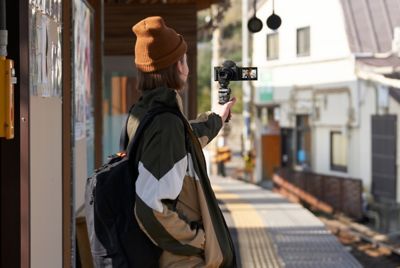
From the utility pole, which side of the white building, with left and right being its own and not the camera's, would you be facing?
right

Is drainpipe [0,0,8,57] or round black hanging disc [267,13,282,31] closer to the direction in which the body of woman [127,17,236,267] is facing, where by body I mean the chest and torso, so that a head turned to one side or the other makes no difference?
the round black hanging disc

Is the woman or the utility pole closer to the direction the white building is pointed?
the woman

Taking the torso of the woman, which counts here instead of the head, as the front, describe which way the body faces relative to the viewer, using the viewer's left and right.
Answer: facing away from the viewer and to the right of the viewer

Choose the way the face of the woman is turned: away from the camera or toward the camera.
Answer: away from the camera

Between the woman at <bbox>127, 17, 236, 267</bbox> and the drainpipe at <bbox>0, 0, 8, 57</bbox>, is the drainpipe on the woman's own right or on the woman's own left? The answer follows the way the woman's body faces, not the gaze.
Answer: on the woman's own left

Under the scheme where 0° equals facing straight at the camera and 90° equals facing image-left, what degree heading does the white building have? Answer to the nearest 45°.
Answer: approximately 45°

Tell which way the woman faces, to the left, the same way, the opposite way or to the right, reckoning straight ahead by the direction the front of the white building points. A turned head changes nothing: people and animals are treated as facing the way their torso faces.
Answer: the opposite way
